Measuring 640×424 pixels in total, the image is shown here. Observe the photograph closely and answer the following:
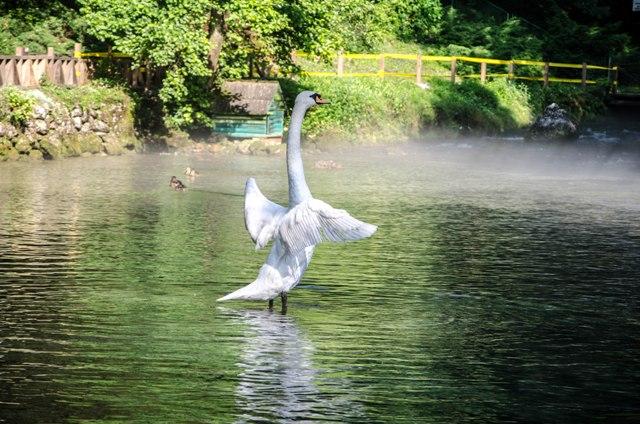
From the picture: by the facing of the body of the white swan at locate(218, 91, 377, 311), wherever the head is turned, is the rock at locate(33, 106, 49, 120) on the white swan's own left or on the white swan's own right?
on the white swan's own left

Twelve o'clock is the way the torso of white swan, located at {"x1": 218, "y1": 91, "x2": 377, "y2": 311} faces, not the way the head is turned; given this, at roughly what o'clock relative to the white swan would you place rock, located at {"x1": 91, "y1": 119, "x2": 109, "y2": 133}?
The rock is roughly at 10 o'clock from the white swan.

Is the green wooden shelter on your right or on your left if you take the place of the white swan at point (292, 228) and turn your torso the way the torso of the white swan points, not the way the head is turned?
on your left

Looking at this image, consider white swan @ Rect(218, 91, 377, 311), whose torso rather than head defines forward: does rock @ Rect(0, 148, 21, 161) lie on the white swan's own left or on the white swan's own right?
on the white swan's own left

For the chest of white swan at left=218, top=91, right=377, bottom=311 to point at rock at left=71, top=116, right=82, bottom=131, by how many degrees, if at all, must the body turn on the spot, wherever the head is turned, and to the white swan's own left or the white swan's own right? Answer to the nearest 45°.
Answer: approximately 45° to the white swan's own left

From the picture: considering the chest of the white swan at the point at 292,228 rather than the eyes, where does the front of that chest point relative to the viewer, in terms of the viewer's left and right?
facing away from the viewer and to the right of the viewer

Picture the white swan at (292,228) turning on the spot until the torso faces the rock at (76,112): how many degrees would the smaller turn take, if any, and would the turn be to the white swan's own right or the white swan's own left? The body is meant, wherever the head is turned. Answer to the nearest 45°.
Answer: approximately 45° to the white swan's own left
